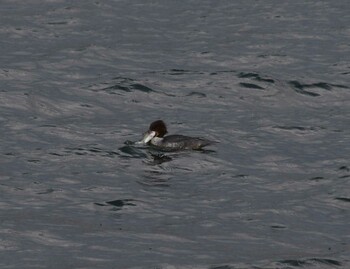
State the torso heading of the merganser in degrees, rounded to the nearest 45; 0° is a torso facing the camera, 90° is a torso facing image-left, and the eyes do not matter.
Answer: approximately 90°
